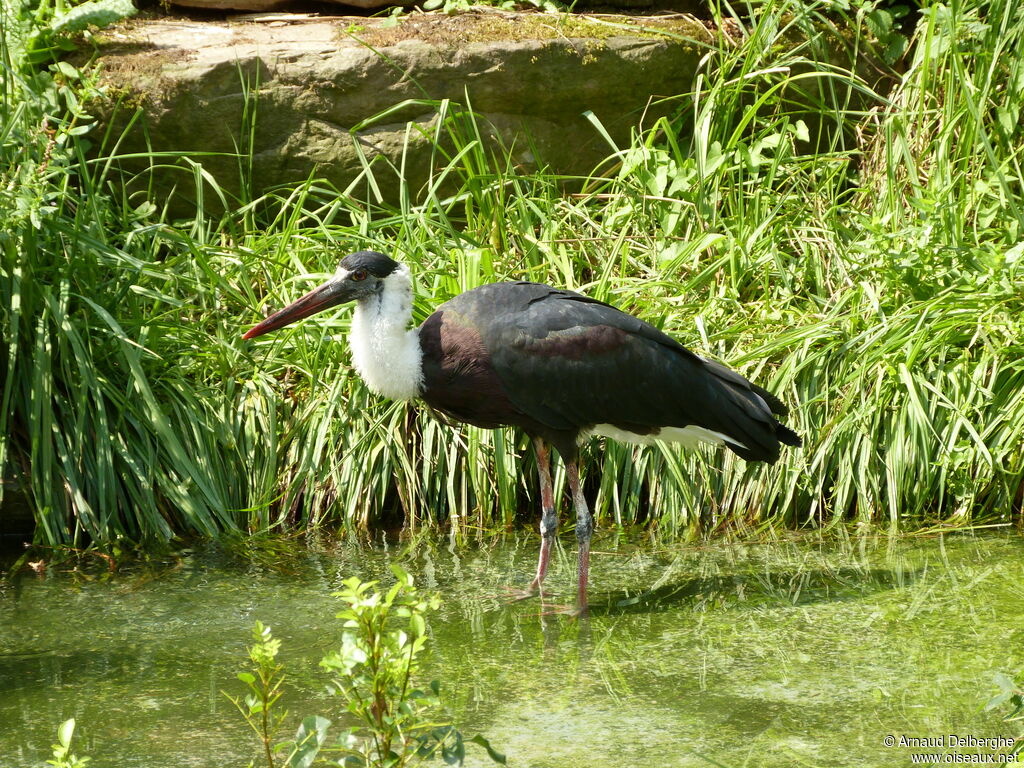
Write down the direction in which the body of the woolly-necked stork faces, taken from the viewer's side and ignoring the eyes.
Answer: to the viewer's left

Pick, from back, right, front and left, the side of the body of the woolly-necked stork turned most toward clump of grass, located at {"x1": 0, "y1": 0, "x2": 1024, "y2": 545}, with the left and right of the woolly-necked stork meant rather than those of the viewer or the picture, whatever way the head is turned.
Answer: right
